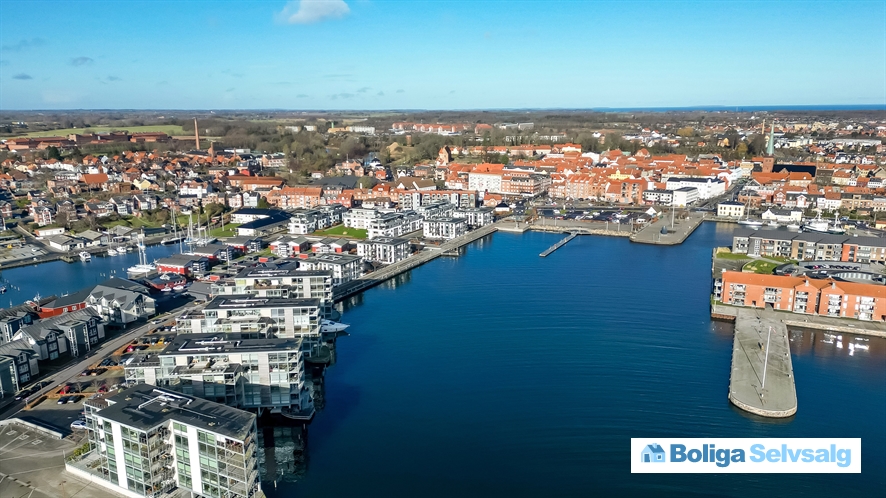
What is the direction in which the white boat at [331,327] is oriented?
to the viewer's right
